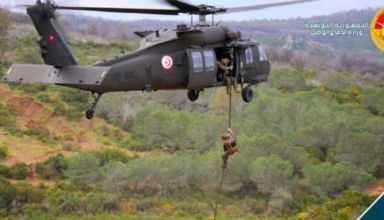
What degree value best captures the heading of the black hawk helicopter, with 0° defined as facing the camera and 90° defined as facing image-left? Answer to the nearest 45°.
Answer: approximately 225°

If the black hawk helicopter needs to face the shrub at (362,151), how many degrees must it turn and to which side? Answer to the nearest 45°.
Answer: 0° — it already faces it
